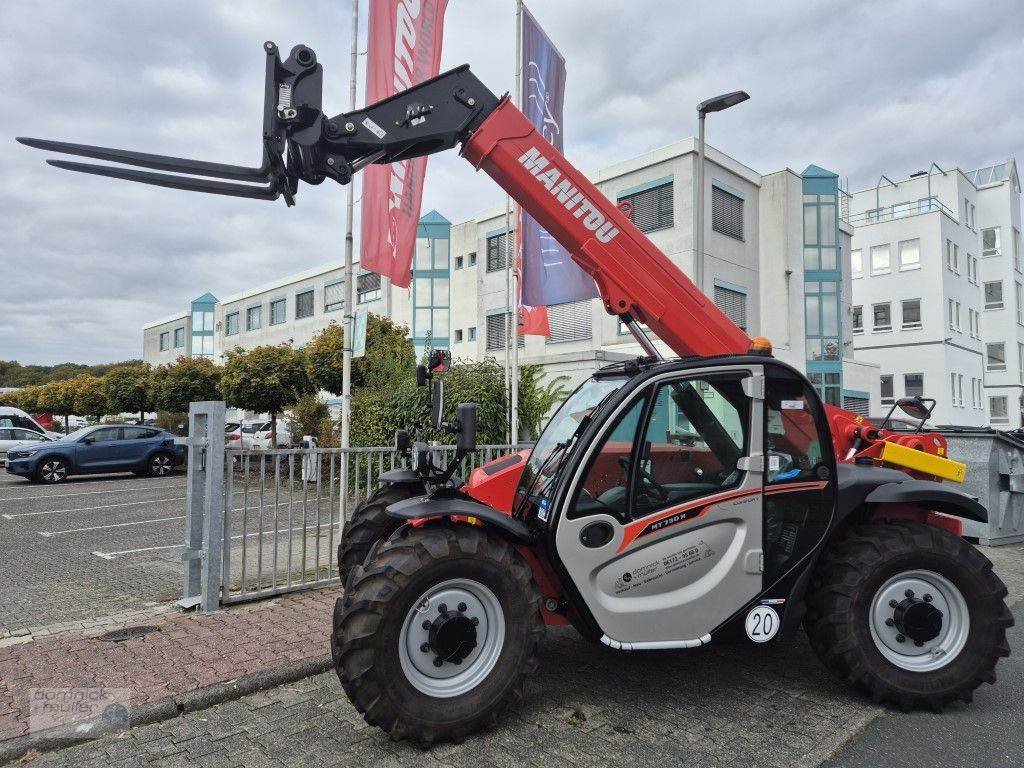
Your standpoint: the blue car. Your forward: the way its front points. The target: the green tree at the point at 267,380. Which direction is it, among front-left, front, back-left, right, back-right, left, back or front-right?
back

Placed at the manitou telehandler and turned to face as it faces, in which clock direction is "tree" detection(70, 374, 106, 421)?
The tree is roughly at 2 o'clock from the manitou telehandler.

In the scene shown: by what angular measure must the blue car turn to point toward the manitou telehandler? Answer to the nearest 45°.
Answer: approximately 90° to its left

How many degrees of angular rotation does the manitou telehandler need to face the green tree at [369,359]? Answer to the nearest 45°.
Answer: approximately 90° to its right

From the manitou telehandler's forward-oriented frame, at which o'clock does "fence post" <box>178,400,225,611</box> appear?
The fence post is roughly at 1 o'clock from the manitou telehandler.

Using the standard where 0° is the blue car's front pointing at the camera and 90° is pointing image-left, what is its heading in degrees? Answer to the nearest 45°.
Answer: approximately 90°

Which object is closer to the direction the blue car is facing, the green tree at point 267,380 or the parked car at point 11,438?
the parked car

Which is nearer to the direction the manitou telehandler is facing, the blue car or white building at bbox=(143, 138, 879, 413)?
the blue car

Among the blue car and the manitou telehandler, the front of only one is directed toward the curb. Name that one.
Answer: the manitou telehandler

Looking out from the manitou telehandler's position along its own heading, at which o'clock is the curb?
The curb is roughly at 12 o'clock from the manitou telehandler.

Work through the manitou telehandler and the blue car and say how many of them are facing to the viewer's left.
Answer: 2

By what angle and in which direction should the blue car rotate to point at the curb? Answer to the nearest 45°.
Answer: approximately 90° to its left

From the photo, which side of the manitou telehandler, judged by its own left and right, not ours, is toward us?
left

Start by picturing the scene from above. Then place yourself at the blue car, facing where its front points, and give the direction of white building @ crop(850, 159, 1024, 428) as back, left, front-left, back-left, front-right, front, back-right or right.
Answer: back
